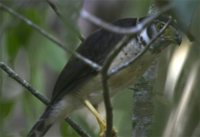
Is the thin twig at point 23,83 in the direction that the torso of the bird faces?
no

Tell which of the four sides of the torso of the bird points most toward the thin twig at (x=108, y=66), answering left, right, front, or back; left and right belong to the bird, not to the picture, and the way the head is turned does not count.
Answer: right

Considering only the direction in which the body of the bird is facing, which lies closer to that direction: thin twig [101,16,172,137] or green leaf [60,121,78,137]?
the thin twig

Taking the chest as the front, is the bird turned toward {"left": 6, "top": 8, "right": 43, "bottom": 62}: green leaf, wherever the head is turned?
no

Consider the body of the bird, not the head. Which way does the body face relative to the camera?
to the viewer's right
